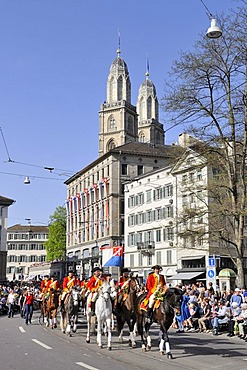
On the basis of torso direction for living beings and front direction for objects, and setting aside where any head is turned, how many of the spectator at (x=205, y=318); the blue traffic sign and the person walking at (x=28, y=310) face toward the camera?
2

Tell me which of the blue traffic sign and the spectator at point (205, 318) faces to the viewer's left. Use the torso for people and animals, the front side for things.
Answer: the spectator

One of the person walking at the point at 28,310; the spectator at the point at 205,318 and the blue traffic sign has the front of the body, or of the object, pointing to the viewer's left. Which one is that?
the spectator

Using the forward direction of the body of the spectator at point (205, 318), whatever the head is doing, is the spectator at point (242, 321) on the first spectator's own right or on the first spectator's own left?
on the first spectator's own left

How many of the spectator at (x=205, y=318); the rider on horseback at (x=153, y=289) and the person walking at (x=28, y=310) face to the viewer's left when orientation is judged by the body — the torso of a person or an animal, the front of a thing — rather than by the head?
1

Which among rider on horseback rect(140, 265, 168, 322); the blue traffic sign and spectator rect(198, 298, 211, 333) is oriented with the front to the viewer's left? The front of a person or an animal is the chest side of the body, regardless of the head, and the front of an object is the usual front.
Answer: the spectator

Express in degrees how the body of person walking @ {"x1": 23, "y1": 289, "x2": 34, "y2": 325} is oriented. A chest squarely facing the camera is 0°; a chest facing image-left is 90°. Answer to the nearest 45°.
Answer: approximately 0°

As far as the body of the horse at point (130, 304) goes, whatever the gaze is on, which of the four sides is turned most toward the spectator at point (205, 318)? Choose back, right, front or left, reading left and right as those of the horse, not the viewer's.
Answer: left

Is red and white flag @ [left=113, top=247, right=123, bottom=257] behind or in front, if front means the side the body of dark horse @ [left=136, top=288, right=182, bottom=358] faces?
behind

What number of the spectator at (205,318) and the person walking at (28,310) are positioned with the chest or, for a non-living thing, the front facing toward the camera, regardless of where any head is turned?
1

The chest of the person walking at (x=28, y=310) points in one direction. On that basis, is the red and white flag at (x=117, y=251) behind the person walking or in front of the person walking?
behind

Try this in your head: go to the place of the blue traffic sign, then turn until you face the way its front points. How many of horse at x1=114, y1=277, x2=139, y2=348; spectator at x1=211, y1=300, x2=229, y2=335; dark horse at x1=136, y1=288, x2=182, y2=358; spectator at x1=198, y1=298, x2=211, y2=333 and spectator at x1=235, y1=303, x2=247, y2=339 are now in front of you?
5
